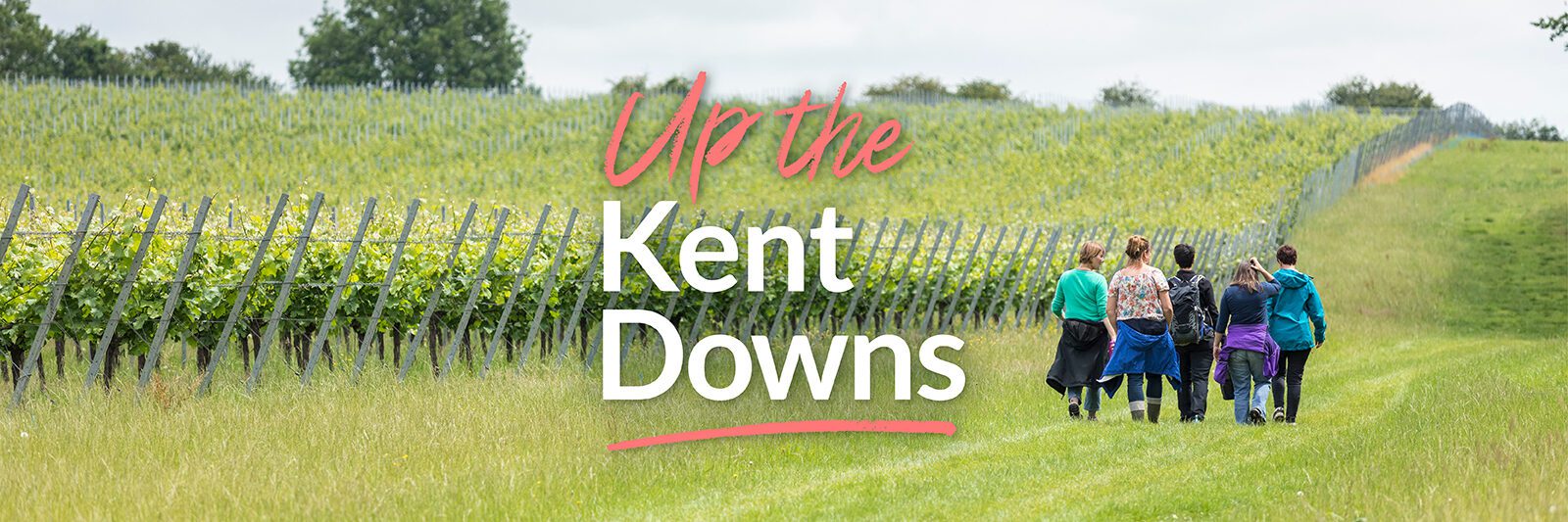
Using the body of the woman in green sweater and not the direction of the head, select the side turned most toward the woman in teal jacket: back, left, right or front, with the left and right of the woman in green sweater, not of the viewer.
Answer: right

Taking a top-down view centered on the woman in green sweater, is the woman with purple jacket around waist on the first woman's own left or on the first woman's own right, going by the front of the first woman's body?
on the first woman's own right

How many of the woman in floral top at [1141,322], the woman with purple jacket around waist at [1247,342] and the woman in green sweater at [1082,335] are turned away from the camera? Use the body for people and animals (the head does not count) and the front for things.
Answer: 3

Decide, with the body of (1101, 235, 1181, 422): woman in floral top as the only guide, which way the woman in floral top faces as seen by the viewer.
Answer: away from the camera

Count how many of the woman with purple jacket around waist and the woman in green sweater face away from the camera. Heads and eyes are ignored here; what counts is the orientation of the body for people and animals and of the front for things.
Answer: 2

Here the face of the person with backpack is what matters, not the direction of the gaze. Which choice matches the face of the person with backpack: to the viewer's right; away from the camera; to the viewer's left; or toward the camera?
away from the camera

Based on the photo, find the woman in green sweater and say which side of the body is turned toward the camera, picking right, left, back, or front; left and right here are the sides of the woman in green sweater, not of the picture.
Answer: back

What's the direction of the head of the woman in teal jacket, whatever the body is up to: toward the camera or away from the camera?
away from the camera

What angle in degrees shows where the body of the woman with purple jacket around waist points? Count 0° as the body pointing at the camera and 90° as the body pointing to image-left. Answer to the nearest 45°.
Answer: approximately 180°

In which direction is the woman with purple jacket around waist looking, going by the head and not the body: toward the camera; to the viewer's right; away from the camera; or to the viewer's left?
away from the camera
